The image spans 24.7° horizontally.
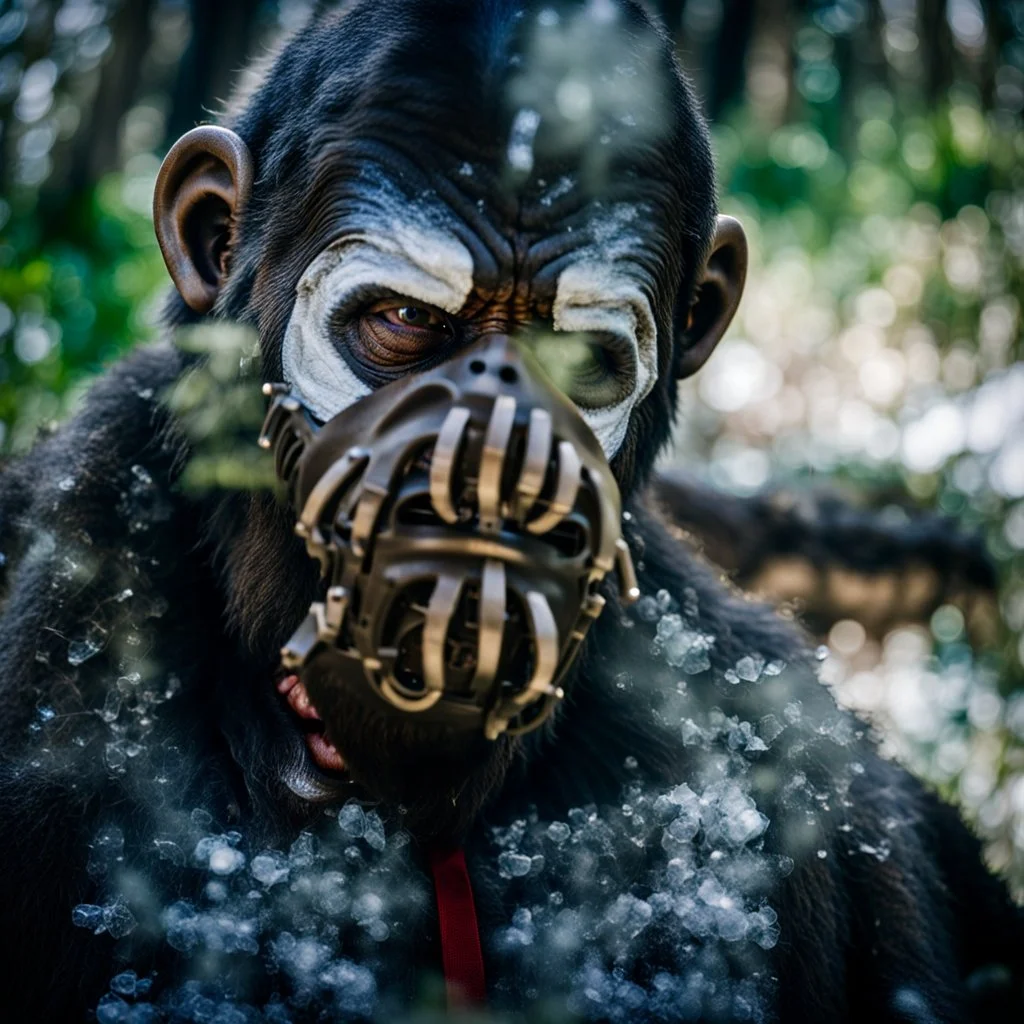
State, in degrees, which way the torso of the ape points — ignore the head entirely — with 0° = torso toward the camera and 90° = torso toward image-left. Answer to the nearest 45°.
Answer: approximately 0°
